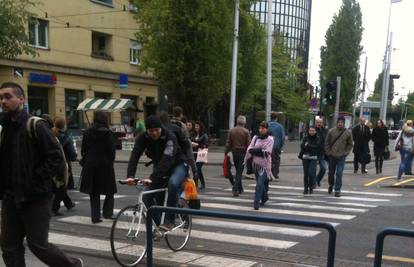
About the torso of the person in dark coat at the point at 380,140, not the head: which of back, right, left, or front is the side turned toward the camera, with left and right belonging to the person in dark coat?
front

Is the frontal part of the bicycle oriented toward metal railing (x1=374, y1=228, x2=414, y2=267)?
no

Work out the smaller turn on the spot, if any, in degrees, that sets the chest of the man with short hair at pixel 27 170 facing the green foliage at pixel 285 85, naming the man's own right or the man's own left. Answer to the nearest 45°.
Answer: approximately 180°

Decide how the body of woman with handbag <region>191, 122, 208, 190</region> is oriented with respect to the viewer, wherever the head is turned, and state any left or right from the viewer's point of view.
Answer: facing the viewer and to the left of the viewer

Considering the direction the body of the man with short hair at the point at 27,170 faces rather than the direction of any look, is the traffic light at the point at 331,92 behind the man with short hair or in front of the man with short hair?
behind

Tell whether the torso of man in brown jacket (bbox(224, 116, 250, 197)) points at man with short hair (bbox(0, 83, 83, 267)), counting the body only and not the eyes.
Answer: no

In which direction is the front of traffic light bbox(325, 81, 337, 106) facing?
toward the camera

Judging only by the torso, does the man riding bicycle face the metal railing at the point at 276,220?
no

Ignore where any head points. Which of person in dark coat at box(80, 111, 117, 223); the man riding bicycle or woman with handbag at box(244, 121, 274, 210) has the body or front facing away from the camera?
the person in dark coat

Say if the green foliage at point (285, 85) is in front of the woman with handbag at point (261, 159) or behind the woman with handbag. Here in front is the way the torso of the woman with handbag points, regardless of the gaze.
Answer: behind

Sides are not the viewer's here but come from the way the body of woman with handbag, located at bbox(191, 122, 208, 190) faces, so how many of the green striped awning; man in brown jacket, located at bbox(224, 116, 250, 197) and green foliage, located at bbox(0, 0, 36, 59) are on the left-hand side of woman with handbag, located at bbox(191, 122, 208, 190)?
1

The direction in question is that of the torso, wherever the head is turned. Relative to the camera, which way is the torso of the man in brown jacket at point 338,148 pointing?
toward the camera

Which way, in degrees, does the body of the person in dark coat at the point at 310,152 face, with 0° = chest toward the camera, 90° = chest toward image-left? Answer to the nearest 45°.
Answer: approximately 0°

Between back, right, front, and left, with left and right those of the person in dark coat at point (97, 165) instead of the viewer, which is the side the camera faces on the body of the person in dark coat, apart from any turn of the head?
back

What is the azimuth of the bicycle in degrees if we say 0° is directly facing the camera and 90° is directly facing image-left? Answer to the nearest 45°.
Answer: approximately 45°

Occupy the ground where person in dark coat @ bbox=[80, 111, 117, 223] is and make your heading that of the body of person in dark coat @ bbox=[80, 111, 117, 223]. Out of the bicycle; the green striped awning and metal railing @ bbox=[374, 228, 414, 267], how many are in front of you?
1

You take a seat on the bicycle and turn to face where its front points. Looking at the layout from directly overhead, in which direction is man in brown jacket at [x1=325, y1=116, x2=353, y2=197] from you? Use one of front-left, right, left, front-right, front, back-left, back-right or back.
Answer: back

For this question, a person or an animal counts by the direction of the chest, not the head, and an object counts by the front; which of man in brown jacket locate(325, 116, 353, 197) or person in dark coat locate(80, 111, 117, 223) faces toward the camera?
the man in brown jacket

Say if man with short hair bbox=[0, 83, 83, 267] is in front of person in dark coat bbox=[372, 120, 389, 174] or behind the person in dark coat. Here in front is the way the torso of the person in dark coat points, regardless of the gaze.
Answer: in front

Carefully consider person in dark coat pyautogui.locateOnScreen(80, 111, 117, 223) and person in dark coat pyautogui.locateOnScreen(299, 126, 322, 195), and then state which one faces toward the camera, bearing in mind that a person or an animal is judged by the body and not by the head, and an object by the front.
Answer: person in dark coat pyautogui.locateOnScreen(299, 126, 322, 195)
